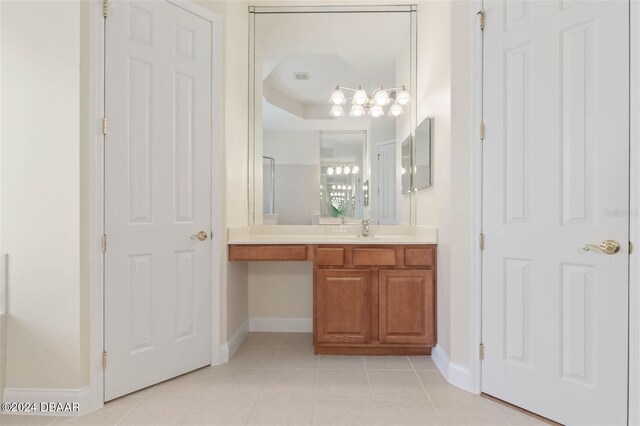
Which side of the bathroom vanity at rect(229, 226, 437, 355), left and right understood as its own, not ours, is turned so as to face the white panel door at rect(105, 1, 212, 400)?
right

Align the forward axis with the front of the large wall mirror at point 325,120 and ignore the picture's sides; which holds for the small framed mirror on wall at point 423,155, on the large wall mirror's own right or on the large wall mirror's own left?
on the large wall mirror's own left

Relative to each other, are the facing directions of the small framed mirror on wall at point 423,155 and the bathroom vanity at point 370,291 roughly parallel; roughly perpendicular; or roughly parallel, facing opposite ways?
roughly perpendicular

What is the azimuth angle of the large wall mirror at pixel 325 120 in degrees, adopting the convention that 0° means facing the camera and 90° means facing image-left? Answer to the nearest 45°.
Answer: approximately 0°

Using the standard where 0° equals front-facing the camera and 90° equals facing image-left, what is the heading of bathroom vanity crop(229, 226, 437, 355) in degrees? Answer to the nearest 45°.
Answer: approximately 0°

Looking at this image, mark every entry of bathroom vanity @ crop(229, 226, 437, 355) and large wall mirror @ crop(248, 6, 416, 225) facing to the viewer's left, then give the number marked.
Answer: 0

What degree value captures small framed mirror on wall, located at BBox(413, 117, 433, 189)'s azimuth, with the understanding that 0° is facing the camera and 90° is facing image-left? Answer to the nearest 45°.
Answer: approximately 90°

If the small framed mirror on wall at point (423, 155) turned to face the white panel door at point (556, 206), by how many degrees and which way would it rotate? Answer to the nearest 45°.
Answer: approximately 135° to its left

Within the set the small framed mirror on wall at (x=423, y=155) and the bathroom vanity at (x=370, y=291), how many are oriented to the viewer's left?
1

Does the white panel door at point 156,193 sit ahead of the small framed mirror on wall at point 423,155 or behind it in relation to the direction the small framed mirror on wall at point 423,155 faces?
ahead
